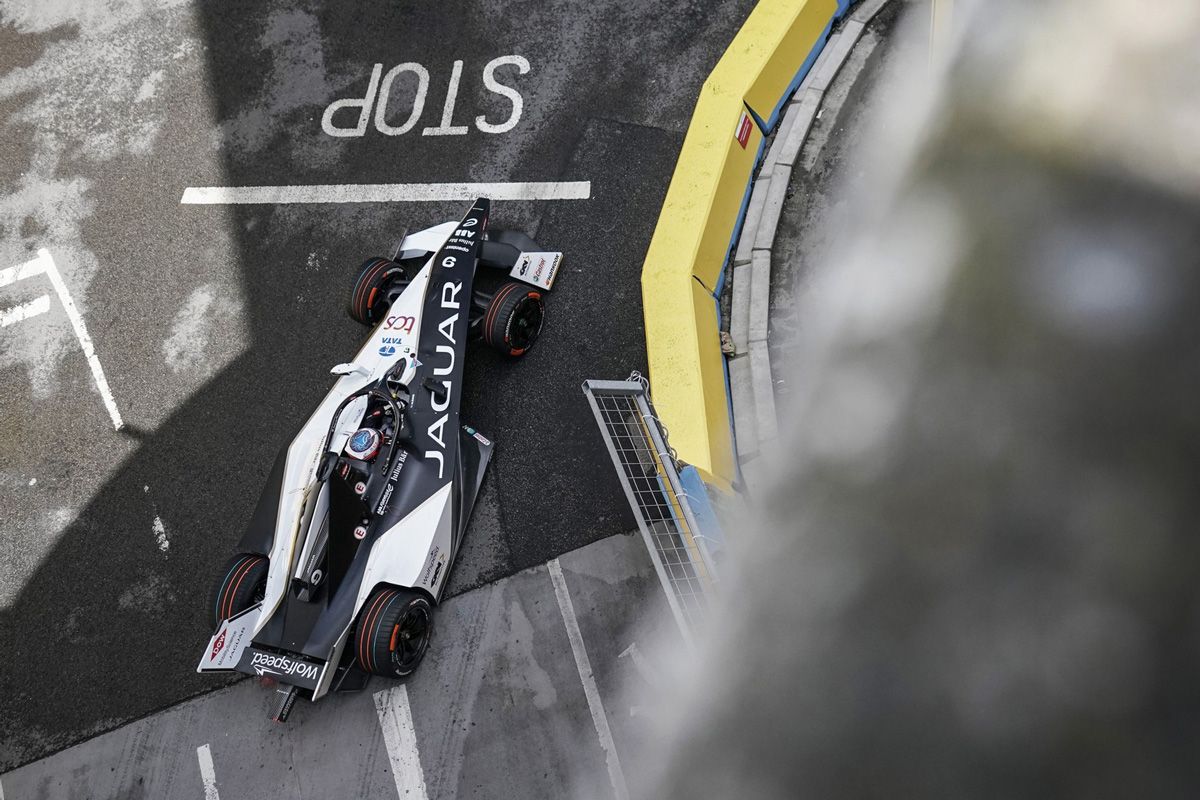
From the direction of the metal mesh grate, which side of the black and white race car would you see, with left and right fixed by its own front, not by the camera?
right

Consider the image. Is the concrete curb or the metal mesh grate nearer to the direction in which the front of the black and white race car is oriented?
the concrete curb

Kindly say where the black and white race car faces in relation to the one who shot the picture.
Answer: facing away from the viewer and to the right of the viewer

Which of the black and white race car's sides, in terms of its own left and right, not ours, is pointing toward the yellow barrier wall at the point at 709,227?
front
